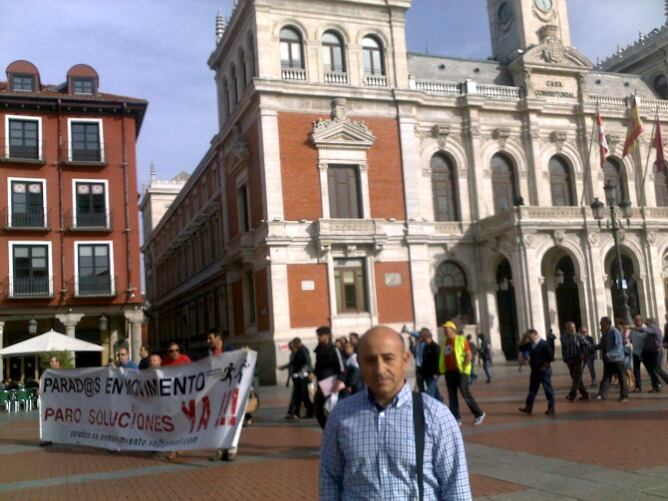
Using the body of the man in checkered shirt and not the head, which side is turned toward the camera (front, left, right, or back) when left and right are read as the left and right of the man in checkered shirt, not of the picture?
front

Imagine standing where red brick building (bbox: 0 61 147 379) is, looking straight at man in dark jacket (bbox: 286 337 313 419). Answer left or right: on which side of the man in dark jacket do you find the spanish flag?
left

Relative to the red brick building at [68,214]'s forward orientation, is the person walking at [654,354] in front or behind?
in front

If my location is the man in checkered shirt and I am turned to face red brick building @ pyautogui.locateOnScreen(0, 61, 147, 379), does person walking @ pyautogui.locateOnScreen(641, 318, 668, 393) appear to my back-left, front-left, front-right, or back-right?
front-right

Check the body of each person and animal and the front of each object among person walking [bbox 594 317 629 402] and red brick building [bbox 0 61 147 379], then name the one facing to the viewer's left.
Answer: the person walking

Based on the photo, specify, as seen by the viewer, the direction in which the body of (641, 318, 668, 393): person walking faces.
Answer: to the viewer's left

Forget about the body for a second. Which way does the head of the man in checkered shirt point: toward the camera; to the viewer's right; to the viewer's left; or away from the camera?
toward the camera

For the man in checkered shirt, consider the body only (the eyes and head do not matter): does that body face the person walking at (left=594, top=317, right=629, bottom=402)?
no

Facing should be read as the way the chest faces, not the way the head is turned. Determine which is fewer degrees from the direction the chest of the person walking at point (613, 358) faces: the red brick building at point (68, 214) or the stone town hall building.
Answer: the red brick building

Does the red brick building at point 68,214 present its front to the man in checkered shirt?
yes

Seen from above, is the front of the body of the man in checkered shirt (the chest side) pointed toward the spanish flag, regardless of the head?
no

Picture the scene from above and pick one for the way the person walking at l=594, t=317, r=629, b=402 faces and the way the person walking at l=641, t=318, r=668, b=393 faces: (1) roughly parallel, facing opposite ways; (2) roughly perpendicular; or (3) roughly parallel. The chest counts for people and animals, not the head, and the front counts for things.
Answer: roughly parallel

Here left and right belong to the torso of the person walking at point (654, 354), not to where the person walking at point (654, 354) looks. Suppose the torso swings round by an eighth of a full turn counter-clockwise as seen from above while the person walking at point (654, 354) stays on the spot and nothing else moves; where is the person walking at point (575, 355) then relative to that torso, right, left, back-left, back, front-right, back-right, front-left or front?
front

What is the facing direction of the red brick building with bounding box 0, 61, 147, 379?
toward the camera

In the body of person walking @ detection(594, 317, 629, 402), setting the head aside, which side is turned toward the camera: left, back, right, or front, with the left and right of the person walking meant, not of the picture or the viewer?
left

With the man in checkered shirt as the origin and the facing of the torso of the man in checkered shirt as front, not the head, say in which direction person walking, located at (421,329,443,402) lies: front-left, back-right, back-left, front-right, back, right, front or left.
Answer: back

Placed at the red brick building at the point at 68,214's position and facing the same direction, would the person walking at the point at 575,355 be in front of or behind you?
in front

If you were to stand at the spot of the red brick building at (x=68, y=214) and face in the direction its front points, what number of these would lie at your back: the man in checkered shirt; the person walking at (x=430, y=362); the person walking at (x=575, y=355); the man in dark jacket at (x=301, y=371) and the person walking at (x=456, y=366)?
0
